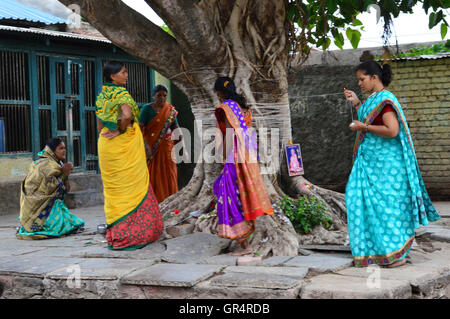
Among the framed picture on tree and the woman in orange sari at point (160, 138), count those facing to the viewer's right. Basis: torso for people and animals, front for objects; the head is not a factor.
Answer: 0

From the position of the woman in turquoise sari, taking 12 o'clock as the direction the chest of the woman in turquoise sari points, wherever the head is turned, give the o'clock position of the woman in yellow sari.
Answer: The woman in yellow sari is roughly at 12 o'clock from the woman in turquoise sari.

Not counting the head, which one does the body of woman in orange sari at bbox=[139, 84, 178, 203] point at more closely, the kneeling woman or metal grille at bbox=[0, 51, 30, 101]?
the kneeling woman

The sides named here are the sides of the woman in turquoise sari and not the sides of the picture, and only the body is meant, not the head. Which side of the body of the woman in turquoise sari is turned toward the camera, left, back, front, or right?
left

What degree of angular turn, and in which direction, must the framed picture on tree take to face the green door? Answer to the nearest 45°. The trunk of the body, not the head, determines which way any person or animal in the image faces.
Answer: approximately 135° to its right

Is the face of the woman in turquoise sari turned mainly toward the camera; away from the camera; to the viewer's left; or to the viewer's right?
to the viewer's left

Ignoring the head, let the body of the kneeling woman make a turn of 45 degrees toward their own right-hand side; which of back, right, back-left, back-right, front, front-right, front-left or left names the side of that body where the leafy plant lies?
front

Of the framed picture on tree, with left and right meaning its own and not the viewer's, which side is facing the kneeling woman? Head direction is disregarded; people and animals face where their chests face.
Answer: right

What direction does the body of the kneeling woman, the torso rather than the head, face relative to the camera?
to the viewer's right

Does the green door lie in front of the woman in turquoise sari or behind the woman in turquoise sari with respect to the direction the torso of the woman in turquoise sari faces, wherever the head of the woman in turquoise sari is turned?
in front

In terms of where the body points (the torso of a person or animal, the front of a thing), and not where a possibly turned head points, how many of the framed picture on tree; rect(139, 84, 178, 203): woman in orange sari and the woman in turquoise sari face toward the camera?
2

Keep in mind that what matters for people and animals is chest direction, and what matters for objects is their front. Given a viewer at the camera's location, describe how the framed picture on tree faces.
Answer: facing the viewer

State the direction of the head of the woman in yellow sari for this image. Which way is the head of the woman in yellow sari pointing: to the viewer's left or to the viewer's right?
to the viewer's right
